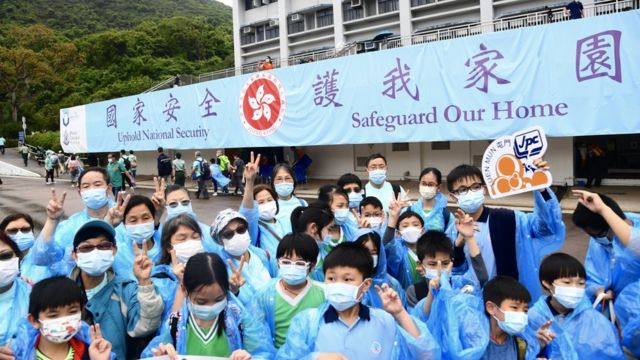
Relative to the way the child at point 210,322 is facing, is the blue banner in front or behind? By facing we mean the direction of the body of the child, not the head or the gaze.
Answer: behind

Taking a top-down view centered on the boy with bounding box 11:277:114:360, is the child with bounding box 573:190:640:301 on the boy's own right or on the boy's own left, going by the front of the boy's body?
on the boy's own left

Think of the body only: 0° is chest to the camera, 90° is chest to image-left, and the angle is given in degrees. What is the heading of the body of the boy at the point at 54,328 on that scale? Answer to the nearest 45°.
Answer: approximately 0°

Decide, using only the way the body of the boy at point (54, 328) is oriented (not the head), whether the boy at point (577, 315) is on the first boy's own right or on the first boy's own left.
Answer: on the first boy's own left

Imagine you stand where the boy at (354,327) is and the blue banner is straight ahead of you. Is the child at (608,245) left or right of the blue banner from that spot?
right

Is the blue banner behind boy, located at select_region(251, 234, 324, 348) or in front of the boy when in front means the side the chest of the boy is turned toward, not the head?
behind

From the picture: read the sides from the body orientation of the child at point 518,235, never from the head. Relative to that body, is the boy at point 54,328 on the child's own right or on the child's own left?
on the child's own right

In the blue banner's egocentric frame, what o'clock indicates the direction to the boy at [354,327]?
The boy is roughly at 11 o'clock from the blue banner.
